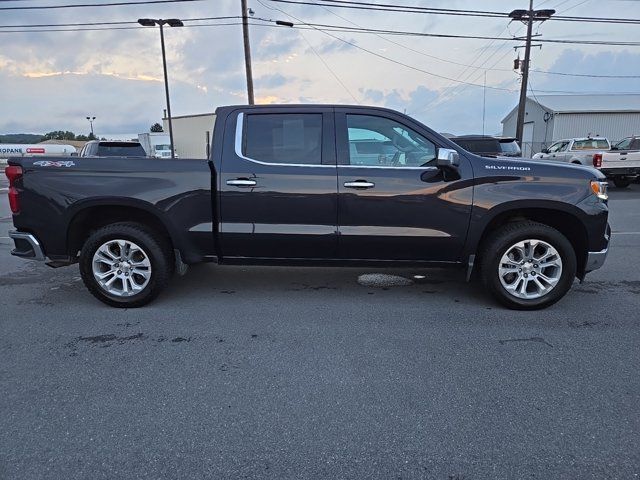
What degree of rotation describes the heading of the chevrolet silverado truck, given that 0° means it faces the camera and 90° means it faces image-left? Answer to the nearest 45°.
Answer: approximately 270°

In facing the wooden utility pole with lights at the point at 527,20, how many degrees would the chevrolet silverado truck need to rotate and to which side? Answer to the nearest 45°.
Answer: approximately 45° to its left

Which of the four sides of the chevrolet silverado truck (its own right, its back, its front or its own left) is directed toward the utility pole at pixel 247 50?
left

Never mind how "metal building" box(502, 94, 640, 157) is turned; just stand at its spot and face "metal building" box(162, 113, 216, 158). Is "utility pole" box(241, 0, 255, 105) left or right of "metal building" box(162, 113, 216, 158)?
left

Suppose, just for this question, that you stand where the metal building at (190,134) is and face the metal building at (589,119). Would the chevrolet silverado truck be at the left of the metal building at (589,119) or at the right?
right

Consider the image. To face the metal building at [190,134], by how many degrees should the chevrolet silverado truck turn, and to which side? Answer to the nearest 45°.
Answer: approximately 90° to its left

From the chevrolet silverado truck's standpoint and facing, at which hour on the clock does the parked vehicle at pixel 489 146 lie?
The parked vehicle is roughly at 10 o'clock from the chevrolet silverado truck.

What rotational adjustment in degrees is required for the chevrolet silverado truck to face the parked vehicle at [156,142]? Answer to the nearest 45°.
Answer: approximately 90° to its left

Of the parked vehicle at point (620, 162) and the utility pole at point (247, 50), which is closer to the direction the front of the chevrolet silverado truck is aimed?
the parked vehicle

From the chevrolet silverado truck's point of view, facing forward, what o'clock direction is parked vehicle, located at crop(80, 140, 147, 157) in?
The parked vehicle is roughly at 8 o'clock from the chevrolet silverado truck.
